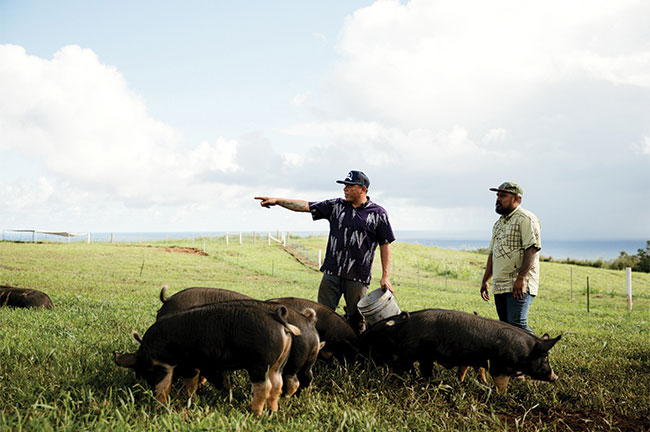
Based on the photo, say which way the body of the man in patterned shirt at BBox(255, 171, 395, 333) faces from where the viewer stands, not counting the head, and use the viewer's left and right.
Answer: facing the viewer and to the left of the viewer

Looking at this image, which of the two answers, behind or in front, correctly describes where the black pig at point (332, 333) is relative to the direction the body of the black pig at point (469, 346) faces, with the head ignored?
behind

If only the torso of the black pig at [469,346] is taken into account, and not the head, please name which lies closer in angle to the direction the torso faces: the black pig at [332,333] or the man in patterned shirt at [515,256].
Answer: the man in patterned shirt

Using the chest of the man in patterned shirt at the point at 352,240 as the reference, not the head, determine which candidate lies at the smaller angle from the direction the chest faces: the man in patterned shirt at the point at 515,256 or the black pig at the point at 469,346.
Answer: the black pig

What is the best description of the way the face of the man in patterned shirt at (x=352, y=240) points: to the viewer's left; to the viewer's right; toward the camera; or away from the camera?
to the viewer's left

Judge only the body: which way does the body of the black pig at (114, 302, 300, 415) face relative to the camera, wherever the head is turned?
to the viewer's left

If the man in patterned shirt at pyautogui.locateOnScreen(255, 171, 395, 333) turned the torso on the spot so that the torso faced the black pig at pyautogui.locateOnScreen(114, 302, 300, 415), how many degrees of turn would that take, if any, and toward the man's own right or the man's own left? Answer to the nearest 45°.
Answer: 0° — they already face it

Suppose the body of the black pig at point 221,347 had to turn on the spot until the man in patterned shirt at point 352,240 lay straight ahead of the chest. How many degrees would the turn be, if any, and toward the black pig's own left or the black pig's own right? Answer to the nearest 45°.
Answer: approximately 135° to the black pig's own right

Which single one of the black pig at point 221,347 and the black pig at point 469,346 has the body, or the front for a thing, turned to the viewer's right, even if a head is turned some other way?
the black pig at point 469,346

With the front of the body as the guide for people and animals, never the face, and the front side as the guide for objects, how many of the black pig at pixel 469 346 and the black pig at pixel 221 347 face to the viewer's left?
1

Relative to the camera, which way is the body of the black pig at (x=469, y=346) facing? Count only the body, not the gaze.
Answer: to the viewer's right

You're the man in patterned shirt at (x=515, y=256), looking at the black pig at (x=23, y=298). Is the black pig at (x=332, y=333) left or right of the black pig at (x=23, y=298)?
left
